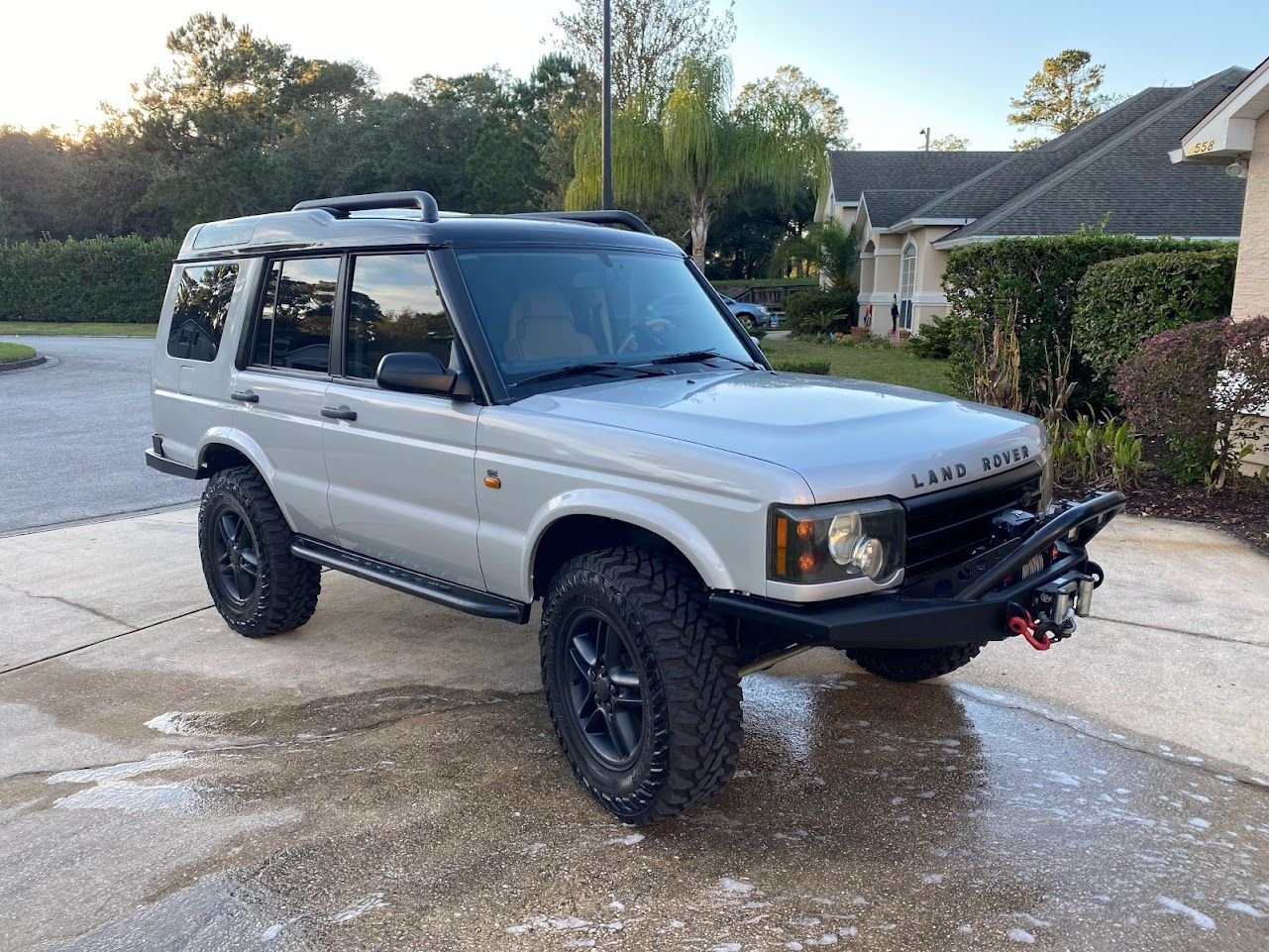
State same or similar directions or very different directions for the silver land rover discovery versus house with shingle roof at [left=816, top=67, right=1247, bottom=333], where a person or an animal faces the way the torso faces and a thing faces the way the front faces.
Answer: very different directions

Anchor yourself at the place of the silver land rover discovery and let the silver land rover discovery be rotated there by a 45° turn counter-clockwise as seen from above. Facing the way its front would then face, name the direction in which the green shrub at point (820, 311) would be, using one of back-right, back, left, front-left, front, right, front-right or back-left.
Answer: left

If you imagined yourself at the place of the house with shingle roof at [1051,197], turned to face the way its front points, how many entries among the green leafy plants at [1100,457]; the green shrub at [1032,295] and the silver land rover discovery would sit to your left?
3

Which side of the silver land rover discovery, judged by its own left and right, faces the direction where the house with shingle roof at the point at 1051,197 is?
left

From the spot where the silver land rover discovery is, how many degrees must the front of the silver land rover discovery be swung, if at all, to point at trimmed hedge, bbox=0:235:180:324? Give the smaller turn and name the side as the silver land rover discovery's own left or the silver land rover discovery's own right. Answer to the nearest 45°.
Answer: approximately 180°

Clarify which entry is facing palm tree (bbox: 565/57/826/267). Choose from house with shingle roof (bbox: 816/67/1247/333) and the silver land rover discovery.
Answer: the house with shingle roof

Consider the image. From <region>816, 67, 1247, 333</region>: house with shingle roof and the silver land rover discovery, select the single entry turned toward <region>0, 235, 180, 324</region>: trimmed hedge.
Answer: the house with shingle roof

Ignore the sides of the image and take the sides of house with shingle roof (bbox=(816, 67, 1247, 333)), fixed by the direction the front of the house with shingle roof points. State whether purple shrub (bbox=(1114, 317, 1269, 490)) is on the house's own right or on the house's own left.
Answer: on the house's own left

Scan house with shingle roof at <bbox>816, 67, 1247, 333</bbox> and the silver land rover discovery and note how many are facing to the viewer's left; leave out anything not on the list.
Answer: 1

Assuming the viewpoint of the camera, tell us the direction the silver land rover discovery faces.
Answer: facing the viewer and to the right of the viewer

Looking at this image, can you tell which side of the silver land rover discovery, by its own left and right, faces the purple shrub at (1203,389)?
left

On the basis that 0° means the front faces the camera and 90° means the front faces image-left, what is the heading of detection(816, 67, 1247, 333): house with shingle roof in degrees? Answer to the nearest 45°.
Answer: approximately 90°
